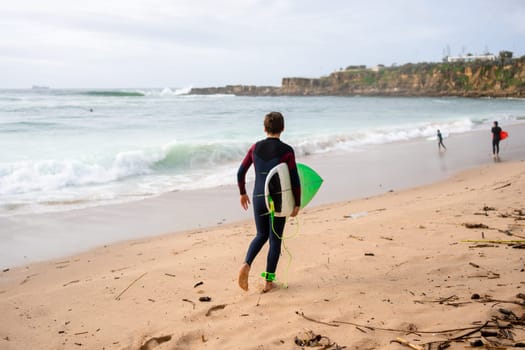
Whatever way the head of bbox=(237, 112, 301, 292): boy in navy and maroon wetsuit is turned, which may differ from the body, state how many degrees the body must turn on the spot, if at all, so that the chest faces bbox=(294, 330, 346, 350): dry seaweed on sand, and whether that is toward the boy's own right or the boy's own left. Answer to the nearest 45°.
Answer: approximately 180°

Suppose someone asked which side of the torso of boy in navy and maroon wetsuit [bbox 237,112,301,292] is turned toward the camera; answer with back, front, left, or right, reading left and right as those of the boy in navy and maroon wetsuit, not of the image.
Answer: back

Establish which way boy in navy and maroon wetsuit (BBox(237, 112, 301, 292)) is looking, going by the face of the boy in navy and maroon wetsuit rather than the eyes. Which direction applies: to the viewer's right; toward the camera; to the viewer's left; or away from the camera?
away from the camera

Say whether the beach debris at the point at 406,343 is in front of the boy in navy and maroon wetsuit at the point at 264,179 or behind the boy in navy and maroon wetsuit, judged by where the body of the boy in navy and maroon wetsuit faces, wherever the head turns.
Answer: behind

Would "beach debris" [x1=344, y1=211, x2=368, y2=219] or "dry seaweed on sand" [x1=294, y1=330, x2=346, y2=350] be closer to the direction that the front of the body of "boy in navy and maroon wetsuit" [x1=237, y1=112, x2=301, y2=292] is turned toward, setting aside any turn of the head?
the beach debris

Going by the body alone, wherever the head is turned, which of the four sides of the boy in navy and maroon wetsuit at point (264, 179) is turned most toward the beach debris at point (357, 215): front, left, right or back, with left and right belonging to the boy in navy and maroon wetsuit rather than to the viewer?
front

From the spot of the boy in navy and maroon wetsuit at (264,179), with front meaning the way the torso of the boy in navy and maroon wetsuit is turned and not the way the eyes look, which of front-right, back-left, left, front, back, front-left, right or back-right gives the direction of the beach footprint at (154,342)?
back-left
